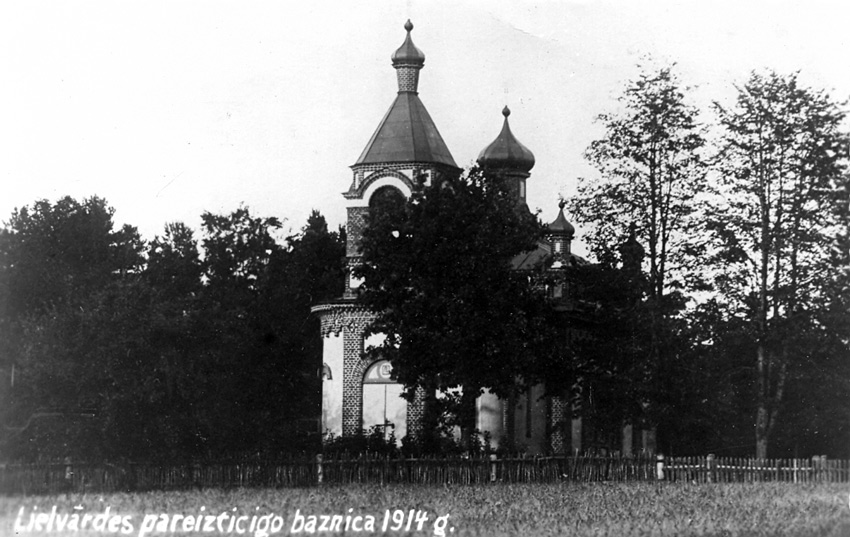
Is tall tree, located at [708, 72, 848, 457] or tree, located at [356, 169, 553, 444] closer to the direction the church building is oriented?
the tree

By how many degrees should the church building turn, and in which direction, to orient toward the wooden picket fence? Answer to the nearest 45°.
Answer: approximately 45° to its left

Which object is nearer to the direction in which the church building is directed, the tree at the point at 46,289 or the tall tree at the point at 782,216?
the tree

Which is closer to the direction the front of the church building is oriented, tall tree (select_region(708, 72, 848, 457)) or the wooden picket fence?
the wooden picket fence

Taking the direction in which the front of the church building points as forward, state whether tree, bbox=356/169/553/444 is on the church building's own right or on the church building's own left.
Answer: on the church building's own left

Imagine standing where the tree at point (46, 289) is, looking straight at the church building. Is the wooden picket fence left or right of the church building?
right

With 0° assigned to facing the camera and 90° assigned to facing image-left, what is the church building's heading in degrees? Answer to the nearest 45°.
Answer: approximately 45°
